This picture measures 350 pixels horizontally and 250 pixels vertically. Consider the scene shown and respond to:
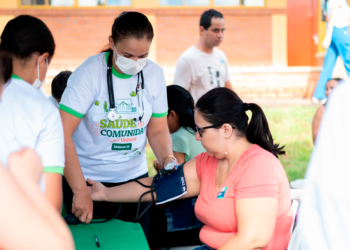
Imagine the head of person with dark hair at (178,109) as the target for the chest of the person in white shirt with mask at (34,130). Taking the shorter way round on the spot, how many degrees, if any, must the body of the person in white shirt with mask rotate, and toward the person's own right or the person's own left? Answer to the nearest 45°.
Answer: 0° — they already face them

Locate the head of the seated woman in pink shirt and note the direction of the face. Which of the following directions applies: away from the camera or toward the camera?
toward the camera

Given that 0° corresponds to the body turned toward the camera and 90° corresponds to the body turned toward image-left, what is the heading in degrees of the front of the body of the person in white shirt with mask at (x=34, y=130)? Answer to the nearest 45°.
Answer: approximately 225°

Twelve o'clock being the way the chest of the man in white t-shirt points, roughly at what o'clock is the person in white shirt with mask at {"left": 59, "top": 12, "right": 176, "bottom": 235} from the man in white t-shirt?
The person in white shirt with mask is roughly at 2 o'clock from the man in white t-shirt.

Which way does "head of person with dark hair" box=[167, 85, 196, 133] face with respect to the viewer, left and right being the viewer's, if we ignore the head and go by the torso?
facing to the left of the viewer

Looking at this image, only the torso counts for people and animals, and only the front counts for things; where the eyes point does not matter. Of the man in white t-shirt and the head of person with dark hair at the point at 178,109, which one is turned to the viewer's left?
the head of person with dark hair

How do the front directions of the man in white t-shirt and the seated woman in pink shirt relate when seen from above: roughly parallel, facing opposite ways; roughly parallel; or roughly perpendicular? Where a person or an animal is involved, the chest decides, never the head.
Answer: roughly perpendicular

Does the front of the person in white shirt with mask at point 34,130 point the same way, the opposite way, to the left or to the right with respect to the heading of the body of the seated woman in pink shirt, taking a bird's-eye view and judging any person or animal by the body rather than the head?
the opposite way

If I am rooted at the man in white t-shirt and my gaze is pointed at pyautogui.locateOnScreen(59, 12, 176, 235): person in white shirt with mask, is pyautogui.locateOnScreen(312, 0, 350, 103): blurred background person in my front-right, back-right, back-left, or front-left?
back-left

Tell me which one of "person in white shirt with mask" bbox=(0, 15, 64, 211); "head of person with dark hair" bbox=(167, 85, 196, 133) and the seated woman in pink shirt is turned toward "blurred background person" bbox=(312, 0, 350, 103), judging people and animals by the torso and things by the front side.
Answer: the person in white shirt with mask

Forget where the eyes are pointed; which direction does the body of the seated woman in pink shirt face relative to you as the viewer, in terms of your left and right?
facing the viewer and to the left of the viewer

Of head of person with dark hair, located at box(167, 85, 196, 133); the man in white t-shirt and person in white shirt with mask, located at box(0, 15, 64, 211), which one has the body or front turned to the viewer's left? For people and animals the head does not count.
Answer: the head of person with dark hair

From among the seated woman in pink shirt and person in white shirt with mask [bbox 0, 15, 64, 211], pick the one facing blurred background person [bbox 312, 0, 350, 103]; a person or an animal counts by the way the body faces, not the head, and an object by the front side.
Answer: the person in white shirt with mask

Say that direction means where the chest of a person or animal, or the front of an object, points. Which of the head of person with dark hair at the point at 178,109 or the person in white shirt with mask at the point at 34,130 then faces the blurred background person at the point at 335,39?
the person in white shirt with mask

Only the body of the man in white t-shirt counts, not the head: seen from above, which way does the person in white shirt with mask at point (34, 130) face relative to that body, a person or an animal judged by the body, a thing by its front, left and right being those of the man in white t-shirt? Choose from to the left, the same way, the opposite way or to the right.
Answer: to the left
